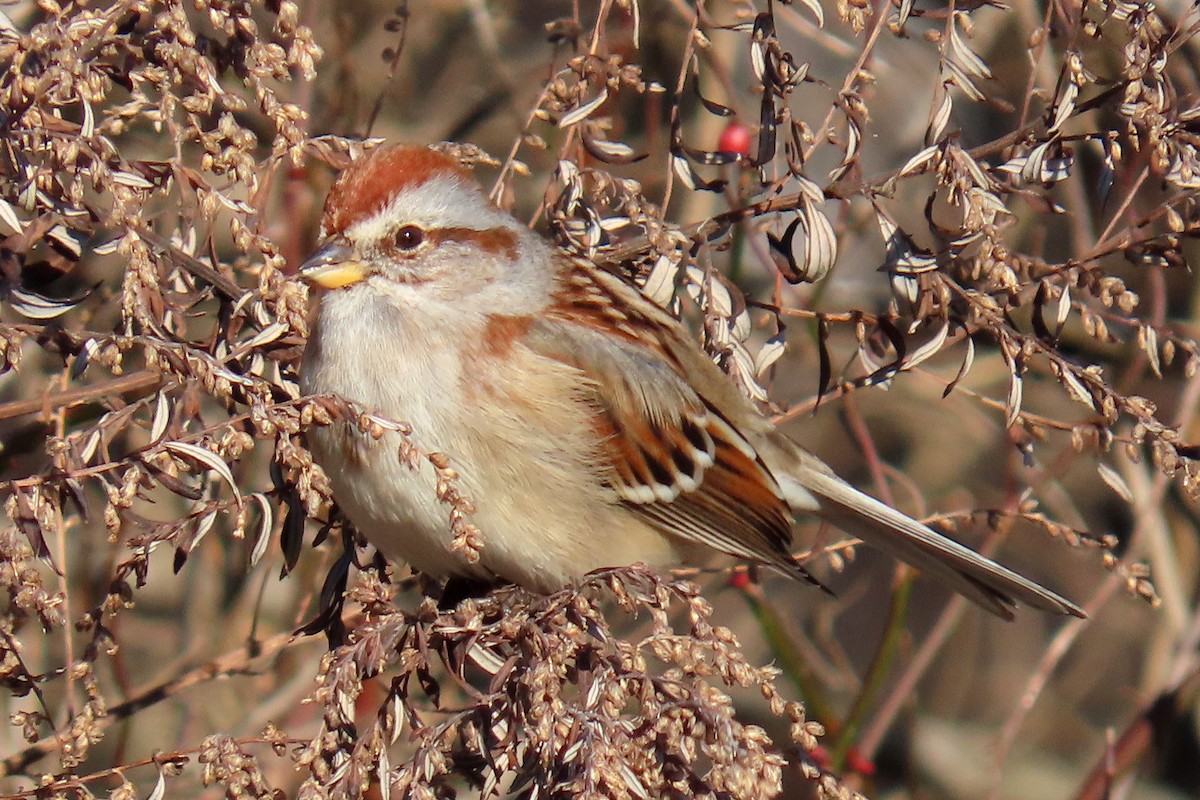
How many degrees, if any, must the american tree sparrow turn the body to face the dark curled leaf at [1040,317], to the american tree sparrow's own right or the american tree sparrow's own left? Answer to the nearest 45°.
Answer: approximately 180°

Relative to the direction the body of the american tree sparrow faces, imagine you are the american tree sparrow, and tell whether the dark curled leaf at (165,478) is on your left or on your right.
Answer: on your right

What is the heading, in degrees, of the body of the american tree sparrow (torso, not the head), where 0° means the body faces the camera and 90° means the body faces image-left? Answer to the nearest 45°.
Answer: approximately 90°

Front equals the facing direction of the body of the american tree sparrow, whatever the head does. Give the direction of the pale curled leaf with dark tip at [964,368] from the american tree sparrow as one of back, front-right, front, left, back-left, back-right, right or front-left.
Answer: back
